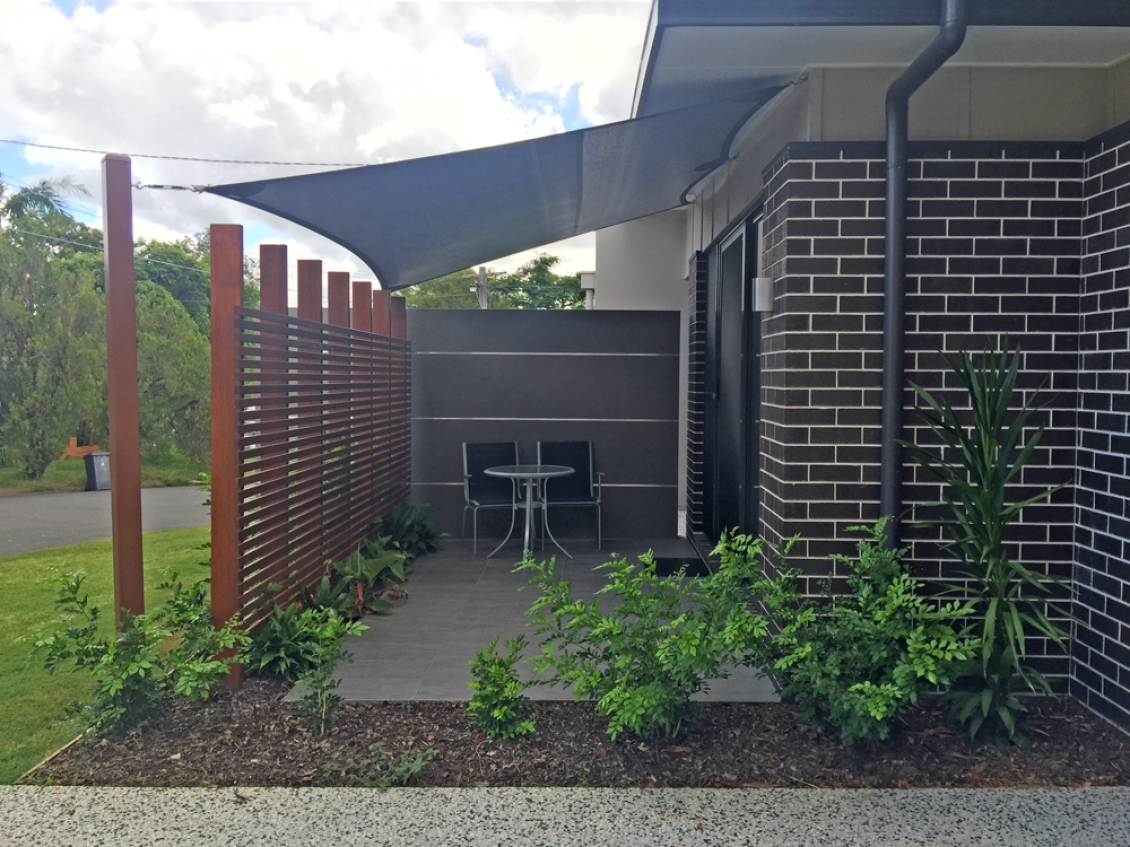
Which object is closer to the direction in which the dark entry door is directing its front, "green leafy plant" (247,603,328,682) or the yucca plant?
the green leafy plant

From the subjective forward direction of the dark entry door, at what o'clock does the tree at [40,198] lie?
The tree is roughly at 1 o'clock from the dark entry door.

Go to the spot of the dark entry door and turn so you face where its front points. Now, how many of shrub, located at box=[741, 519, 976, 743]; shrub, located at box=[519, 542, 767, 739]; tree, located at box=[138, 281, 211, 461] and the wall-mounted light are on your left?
3

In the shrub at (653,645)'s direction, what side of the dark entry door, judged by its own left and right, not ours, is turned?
left

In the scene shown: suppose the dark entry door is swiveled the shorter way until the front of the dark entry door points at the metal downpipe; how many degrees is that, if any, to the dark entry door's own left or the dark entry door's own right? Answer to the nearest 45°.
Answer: approximately 90° to the dark entry door's own left

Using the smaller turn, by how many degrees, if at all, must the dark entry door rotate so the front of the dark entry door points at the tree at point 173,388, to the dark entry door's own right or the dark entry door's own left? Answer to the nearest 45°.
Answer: approximately 45° to the dark entry door's own right

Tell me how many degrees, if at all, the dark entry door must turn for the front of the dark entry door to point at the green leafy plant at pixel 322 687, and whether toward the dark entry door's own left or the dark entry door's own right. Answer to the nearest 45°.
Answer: approximately 45° to the dark entry door's own left

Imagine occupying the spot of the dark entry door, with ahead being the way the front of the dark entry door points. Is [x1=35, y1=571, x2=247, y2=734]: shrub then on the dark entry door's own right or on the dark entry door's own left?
on the dark entry door's own left

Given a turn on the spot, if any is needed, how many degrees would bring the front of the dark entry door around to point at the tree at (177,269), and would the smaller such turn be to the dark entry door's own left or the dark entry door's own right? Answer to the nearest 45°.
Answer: approximately 45° to the dark entry door's own right

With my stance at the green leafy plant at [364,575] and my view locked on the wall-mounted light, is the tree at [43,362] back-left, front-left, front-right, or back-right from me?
back-left

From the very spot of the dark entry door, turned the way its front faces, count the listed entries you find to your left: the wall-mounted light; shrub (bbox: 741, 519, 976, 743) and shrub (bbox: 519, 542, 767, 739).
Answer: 3

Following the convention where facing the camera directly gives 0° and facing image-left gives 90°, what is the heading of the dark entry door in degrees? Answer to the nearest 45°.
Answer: approximately 90°

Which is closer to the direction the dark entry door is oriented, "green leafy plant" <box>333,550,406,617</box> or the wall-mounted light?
the green leafy plant
